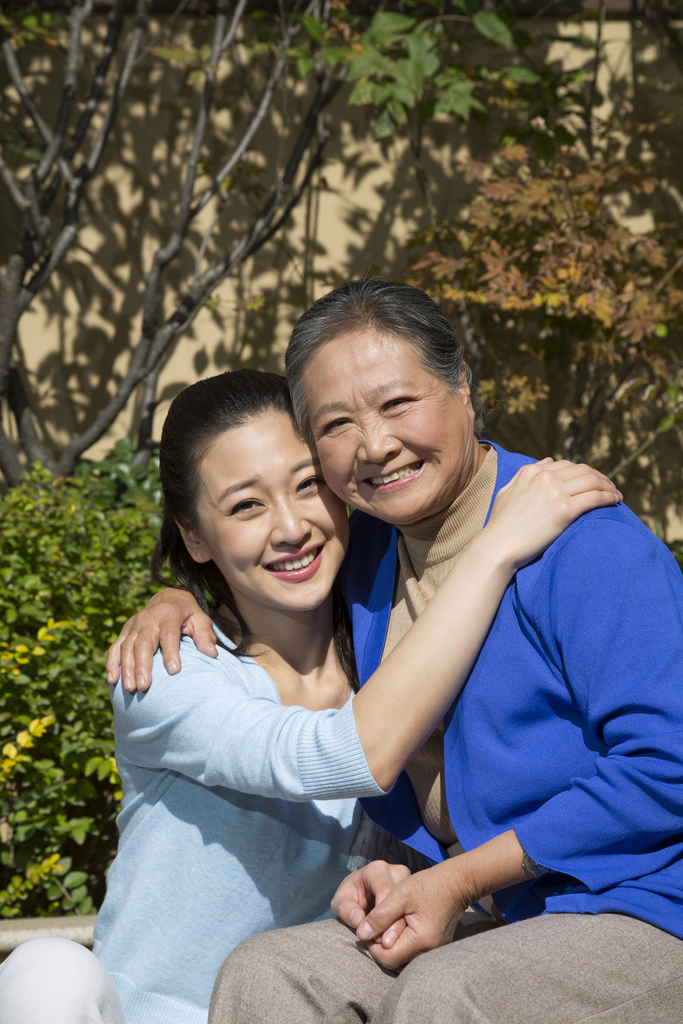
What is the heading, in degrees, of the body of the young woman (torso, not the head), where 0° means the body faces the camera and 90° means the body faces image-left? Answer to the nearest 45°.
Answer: approximately 315°

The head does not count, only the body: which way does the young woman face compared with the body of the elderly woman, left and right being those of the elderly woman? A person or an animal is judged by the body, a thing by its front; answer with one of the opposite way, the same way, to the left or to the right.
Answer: to the left

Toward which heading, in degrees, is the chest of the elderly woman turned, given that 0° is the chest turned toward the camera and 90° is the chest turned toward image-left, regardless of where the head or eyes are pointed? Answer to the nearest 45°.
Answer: approximately 45°

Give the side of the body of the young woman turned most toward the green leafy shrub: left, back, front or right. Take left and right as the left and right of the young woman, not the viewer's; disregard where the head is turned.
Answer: back

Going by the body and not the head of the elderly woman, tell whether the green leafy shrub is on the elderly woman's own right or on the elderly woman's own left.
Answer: on the elderly woman's own right
